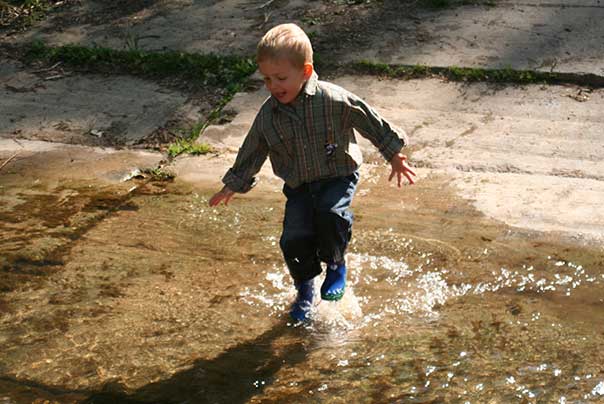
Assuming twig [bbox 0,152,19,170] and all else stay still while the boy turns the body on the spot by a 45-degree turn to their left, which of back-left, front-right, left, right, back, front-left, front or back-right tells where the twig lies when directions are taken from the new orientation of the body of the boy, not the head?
back-right

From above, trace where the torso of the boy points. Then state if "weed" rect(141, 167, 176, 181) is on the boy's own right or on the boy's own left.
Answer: on the boy's own right

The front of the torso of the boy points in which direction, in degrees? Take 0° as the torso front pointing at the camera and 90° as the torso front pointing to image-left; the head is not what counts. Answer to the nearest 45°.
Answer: approximately 45°
